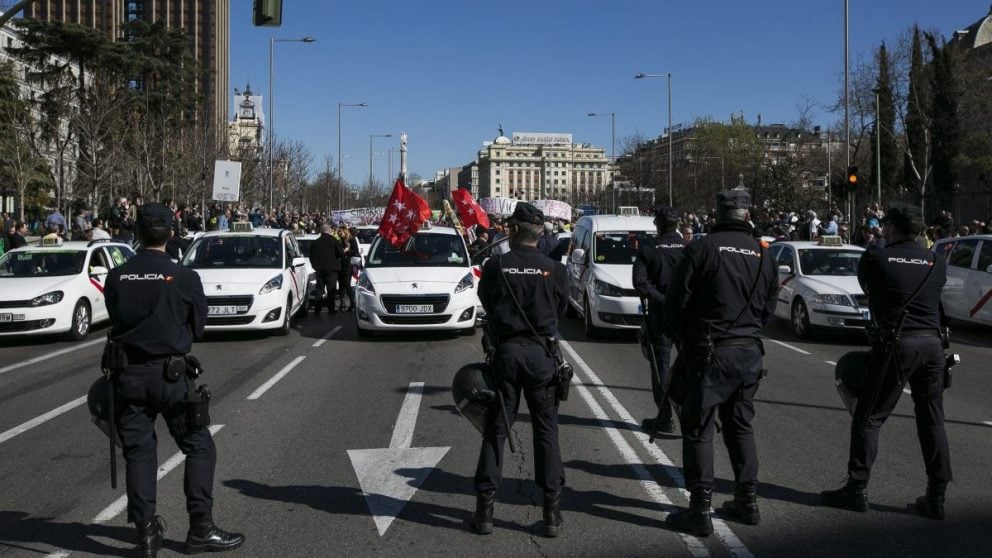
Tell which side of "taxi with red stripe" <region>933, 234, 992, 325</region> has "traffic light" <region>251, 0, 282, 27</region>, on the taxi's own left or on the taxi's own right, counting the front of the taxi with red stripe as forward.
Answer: on the taxi's own right

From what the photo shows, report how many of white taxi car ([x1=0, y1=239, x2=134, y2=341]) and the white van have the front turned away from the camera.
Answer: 0

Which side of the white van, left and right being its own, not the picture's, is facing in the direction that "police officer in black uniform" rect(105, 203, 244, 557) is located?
front

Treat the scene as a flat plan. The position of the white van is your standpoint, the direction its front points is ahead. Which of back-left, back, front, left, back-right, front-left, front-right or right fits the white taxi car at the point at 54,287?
right

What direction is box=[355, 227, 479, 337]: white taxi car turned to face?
toward the camera

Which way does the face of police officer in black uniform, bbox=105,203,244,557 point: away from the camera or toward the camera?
away from the camera

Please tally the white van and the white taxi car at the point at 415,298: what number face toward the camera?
2

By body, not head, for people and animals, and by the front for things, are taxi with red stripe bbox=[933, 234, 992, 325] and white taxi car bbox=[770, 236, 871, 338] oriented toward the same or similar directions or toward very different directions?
same or similar directions

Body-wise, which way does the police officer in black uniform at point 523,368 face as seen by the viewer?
away from the camera

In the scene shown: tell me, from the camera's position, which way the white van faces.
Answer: facing the viewer

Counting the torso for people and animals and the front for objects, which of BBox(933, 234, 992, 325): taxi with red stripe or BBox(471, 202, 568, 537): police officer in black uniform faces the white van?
the police officer in black uniform

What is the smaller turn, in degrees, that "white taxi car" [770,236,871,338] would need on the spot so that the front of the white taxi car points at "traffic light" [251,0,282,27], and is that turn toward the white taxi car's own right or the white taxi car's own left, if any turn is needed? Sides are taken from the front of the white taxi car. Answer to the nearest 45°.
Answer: approximately 90° to the white taxi car's own right

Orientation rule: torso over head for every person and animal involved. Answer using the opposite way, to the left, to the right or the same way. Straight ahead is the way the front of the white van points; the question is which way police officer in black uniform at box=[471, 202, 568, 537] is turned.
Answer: the opposite way
